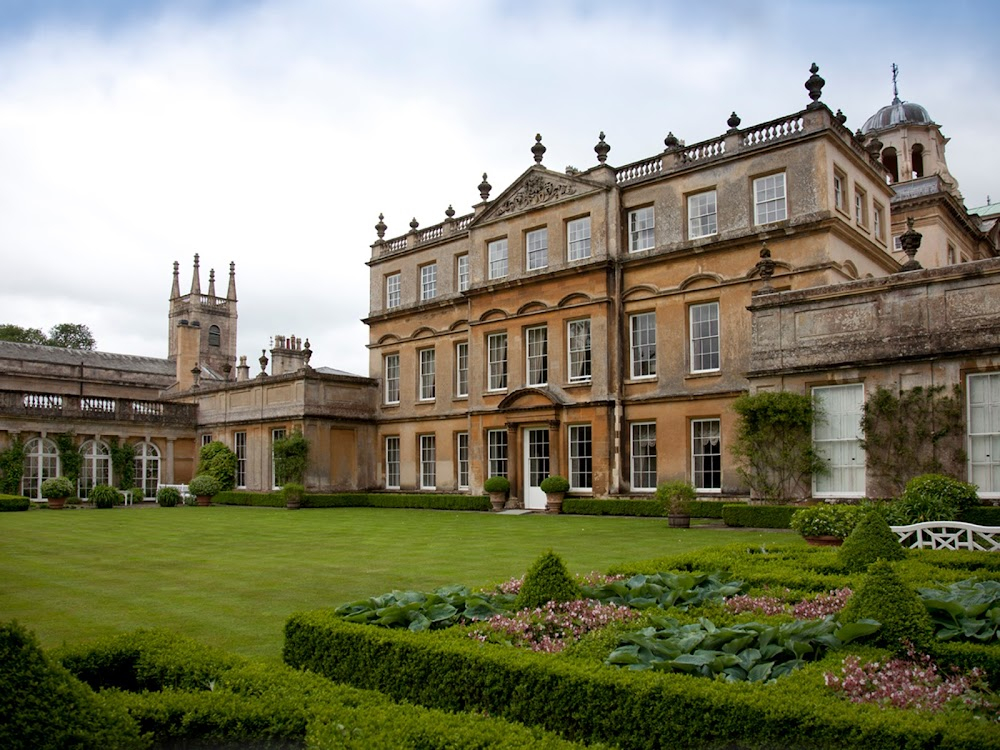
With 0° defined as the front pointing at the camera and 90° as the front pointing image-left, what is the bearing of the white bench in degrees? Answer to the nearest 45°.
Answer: approximately 0°

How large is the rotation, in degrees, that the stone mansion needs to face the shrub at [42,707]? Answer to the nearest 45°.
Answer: approximately 45° to its left

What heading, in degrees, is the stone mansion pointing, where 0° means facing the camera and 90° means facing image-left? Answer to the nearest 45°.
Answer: approximately 45°

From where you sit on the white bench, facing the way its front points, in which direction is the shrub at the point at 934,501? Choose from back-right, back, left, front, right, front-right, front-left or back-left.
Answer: back

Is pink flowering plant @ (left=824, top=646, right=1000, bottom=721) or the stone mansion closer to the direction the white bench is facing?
the pink flowering plant

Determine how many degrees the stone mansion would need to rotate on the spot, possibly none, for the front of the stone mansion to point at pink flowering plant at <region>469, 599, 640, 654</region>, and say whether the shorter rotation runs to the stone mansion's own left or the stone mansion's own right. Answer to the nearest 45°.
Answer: approximately 45° to the stone mansion's own left

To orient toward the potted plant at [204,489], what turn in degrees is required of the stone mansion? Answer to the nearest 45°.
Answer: approximately 90° to its right

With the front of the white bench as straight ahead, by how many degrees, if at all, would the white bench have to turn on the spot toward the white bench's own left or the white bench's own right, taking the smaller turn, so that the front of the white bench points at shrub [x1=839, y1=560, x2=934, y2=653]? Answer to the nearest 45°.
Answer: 0° — it already faces it
